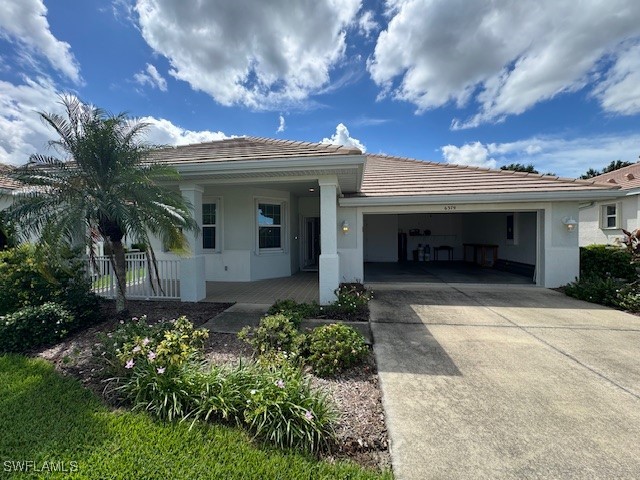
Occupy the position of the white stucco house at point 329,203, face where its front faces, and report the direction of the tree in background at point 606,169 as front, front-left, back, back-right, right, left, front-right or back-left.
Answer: back-left

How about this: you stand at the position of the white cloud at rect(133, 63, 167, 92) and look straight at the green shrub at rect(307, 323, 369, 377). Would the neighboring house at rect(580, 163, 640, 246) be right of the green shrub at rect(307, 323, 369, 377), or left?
left

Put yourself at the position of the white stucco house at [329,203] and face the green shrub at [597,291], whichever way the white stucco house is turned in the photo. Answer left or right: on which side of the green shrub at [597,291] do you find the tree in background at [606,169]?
left

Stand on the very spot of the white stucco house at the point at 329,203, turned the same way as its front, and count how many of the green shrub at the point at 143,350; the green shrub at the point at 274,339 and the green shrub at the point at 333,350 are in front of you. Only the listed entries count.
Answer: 3

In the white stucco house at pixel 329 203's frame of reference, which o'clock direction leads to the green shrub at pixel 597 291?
The green shrub is roughly at 9 o'clock from the white stucco house.

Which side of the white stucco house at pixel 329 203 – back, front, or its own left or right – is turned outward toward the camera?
front

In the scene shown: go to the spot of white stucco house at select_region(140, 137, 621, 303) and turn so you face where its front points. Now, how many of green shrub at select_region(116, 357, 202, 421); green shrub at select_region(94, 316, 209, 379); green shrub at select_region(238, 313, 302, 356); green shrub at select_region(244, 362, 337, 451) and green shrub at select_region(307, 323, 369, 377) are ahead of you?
5

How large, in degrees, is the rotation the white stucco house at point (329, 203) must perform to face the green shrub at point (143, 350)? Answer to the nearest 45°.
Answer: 0° — it already faces it

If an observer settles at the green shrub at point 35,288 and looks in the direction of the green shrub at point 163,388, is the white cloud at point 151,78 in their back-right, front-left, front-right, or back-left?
back-left

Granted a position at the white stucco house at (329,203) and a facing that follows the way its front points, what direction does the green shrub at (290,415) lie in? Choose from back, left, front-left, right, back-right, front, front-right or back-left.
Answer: front

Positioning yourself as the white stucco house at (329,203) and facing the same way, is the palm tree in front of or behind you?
in front

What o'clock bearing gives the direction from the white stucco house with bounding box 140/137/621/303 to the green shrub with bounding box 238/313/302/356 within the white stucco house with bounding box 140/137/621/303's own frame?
The green shrub is roughly at 12 o'clock from the white stucco house.

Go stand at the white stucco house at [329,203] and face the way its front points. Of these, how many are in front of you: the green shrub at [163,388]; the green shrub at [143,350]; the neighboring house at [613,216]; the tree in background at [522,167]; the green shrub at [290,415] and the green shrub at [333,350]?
4
